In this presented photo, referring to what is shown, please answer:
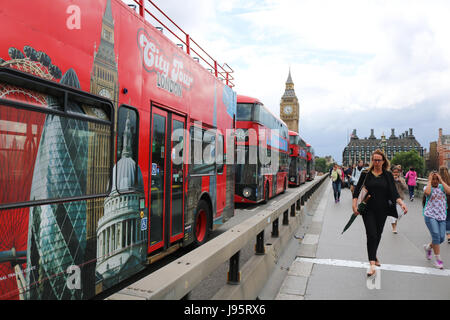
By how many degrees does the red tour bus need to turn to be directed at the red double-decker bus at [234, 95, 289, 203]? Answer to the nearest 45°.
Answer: approximately 180°

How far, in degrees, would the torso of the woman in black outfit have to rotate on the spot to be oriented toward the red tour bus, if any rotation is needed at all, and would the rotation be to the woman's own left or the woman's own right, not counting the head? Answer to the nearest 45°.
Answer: approximately 45° to the woman's own right

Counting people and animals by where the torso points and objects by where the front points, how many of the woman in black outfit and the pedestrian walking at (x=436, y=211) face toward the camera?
2

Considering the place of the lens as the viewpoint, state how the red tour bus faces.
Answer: facing the viewer and to the left of the viewer

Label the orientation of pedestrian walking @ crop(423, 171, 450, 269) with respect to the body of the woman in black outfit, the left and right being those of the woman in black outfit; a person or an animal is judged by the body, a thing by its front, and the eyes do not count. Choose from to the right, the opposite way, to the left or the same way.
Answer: the same way

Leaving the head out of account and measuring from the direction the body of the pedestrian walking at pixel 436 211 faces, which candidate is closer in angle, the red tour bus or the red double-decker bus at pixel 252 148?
the red tour bus

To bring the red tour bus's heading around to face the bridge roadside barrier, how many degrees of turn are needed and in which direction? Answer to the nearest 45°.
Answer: approximately 90° to its left

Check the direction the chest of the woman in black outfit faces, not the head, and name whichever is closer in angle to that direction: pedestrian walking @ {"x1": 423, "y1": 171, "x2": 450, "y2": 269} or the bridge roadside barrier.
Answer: the bridge roadside barrier

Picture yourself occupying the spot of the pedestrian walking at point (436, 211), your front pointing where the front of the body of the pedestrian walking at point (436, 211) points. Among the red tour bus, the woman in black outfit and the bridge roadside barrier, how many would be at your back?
0

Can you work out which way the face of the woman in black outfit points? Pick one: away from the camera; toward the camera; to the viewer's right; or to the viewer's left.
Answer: toward the camera

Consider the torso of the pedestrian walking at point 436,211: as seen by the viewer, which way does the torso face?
toward the camera

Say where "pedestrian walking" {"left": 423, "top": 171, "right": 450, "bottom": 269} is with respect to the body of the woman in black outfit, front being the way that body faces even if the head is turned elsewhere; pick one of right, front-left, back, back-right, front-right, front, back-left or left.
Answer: back-left

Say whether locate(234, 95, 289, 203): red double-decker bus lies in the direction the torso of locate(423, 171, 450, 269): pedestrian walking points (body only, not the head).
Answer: no

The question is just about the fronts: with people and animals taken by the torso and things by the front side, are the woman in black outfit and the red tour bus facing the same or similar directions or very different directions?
same or similar directions
